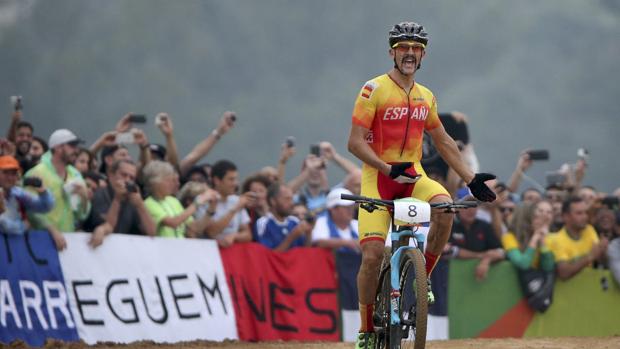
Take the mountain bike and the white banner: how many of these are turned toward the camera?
2

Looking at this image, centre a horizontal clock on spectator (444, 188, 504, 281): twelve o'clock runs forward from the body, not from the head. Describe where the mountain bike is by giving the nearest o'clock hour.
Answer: The mountain bike is roughly at 12 o'clock from the spectator.

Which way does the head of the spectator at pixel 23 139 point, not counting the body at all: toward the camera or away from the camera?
toward the camera

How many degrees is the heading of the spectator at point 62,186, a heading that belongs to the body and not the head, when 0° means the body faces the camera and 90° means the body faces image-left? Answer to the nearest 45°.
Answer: approximately 315°

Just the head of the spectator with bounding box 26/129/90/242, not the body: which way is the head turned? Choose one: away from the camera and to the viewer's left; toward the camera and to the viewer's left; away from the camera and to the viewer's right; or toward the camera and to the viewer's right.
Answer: toward the camera and to the viewer's right

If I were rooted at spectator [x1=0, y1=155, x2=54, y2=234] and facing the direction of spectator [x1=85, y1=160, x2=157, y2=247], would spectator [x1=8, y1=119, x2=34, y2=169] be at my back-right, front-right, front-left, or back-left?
front-left

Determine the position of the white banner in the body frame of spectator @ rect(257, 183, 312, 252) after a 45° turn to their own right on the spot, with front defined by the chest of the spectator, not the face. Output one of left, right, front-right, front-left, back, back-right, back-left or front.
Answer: front-right

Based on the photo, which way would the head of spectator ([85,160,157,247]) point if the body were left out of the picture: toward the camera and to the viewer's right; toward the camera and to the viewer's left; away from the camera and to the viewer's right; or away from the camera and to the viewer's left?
toward the camera and to the viewer's right

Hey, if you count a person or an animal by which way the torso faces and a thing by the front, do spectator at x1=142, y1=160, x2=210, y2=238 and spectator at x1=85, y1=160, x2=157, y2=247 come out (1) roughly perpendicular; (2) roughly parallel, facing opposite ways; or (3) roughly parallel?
roughly parallel

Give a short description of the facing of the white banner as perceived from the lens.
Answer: facing the viewer

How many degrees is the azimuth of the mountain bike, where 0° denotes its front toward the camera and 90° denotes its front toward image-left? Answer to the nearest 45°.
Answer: approximately 0°

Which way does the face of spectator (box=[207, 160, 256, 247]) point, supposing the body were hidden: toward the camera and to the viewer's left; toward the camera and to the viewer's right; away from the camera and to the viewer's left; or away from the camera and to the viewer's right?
toward the camera and to the viewer's right

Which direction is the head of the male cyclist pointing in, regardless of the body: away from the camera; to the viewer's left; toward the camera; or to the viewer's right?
toward the camera

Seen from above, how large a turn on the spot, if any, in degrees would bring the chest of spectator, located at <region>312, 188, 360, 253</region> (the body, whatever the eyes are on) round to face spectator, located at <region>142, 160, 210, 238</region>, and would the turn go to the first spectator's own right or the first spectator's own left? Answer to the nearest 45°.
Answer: approximately 90° to the first spectator's own right

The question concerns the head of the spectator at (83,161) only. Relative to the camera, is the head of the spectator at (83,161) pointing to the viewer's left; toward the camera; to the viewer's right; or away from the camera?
toward the camera
